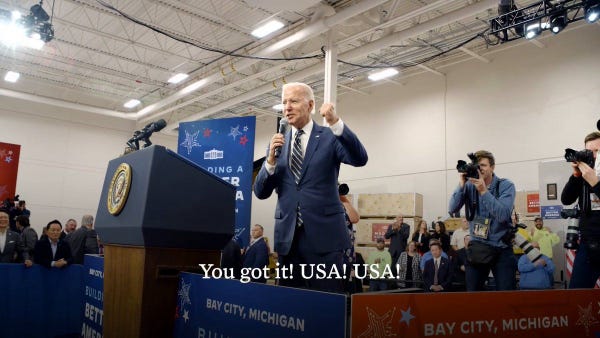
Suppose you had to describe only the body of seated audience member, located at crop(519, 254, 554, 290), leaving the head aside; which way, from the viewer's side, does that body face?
toward the camera

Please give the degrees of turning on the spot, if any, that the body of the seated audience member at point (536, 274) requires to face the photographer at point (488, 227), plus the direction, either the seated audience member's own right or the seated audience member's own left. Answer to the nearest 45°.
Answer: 0° — they already face them

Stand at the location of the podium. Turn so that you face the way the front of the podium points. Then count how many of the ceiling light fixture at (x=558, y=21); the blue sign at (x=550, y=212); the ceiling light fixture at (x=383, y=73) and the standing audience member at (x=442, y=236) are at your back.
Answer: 4

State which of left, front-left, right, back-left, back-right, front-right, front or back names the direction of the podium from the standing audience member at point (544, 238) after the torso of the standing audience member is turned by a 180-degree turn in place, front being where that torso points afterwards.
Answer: back

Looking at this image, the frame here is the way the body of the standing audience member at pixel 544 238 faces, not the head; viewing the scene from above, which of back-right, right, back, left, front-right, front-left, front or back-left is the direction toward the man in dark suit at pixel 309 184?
front

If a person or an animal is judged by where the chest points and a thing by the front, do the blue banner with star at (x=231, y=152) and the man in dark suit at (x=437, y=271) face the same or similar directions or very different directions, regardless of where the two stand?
same or similar directions

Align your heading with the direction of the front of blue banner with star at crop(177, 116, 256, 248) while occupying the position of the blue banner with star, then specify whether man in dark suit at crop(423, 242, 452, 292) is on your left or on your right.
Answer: on your left

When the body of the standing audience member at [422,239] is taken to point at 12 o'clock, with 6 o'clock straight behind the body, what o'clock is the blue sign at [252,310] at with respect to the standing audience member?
The blue sign is roughly at 12 o'clock from the standing audience member.

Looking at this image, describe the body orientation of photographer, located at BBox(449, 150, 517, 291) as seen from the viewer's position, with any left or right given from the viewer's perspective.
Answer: facing the viewer and to the left of the viewer

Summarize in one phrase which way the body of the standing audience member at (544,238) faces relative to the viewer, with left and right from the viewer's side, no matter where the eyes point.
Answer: facing the viewer

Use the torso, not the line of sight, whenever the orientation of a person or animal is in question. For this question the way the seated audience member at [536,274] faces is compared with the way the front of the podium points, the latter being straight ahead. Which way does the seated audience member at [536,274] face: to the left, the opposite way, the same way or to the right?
the same way

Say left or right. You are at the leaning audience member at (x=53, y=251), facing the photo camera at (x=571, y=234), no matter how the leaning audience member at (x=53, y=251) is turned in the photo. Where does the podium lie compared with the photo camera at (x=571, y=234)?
right

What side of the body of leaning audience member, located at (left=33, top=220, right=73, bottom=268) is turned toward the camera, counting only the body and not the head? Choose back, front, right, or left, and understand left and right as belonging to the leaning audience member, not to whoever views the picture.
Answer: front

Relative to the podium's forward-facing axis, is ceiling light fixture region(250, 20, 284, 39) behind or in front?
behind

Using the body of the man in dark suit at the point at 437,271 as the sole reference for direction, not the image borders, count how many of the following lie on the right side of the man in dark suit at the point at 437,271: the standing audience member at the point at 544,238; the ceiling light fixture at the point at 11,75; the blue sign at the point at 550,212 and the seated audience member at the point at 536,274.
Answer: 1

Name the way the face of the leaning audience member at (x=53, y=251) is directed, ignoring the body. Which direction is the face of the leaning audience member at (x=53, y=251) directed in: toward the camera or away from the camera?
toward the camera

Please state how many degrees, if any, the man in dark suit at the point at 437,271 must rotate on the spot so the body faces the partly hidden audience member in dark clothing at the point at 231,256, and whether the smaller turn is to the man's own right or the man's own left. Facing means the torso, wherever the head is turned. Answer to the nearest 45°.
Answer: approximately 45° to the man's own right

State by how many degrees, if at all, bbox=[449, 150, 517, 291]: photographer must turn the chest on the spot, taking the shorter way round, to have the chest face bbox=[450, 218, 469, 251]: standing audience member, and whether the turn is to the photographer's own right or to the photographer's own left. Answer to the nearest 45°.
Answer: approximately 135° to the photographer's own right

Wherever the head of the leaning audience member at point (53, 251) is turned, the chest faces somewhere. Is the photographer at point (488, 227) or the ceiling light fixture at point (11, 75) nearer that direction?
the photographer

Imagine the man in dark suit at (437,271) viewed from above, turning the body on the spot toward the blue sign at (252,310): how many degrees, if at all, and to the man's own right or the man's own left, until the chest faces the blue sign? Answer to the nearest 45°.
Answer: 0° — they already face it

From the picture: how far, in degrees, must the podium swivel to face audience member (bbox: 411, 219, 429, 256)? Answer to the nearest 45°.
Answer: approximately 180°
